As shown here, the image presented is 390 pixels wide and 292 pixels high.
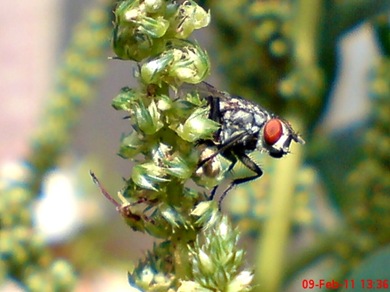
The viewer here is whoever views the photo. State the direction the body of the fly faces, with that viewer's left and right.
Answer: facing to the right of the viewer
